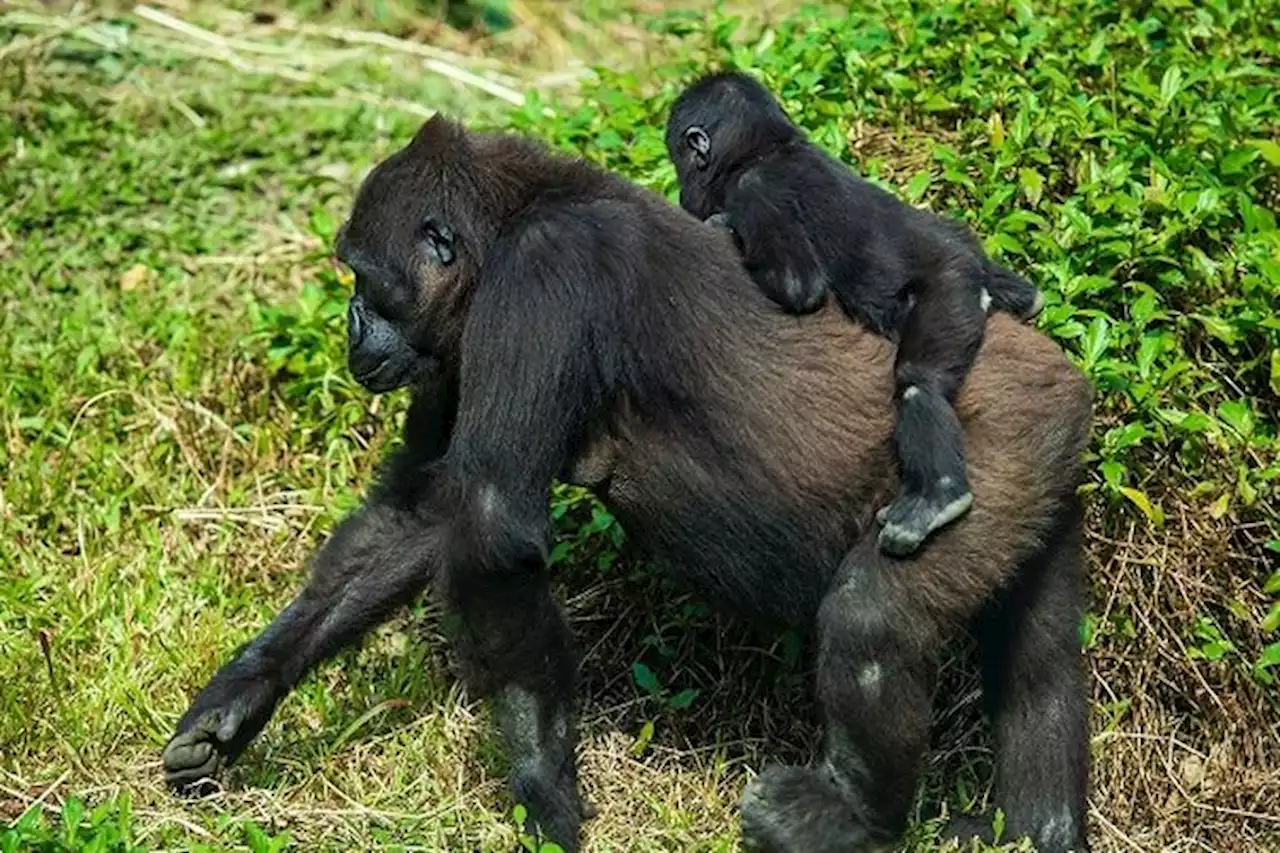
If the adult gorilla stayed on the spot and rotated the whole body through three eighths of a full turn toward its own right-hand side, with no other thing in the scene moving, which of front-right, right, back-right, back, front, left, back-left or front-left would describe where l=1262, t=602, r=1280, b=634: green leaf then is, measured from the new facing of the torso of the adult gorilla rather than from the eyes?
front-right

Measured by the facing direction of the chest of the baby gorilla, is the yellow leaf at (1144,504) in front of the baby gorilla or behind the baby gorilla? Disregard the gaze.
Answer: behind

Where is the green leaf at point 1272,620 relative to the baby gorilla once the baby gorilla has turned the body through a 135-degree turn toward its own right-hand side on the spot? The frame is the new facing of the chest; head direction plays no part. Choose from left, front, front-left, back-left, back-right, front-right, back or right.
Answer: front-right

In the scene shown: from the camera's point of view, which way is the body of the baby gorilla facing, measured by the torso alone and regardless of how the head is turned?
to the viewer's left

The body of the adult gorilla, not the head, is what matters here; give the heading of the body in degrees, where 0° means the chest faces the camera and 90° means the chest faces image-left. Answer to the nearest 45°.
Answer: approximately 90°
